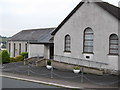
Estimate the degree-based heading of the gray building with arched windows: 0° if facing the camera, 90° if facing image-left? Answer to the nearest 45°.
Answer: approximately 45°
